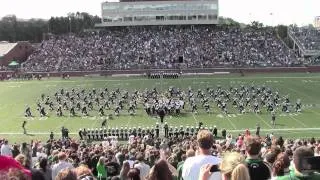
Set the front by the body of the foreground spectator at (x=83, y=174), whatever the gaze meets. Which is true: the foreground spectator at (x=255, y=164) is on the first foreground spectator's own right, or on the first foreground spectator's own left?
on the first foreground spectator's own right

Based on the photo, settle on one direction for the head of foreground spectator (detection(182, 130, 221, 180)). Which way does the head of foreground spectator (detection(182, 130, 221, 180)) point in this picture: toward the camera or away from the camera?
away from the camera

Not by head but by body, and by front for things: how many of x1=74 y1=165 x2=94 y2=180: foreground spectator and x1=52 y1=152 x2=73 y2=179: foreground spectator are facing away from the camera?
2

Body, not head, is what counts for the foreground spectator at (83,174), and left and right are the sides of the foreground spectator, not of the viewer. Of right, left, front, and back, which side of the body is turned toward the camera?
back

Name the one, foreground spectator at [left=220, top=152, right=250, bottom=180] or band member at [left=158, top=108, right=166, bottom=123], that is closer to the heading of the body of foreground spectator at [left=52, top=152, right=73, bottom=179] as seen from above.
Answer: the band member

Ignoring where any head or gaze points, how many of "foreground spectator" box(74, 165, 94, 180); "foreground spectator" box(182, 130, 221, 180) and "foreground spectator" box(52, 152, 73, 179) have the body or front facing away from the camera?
3

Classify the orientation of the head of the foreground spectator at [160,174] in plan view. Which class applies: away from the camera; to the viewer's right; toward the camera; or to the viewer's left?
away from the camera

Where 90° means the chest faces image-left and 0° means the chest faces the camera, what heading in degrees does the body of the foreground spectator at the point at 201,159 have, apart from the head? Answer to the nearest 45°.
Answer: approximately 180°

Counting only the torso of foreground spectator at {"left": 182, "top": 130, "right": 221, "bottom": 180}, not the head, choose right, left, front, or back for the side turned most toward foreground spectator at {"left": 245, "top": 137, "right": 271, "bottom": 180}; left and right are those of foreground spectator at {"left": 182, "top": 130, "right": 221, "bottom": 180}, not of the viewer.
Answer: right

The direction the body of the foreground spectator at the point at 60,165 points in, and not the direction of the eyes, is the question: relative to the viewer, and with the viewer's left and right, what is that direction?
facing away from the viewer

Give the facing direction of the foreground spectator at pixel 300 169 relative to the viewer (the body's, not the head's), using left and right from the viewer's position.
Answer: facing away from the viewer and to the right of the viewer

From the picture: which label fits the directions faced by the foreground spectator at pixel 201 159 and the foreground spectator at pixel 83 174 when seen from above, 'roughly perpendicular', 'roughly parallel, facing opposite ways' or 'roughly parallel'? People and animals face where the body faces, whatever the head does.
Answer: roughly parallel

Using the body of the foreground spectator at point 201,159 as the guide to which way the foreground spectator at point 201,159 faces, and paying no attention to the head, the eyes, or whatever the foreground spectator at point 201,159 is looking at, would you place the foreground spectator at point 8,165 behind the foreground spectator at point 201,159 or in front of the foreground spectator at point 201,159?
behind
